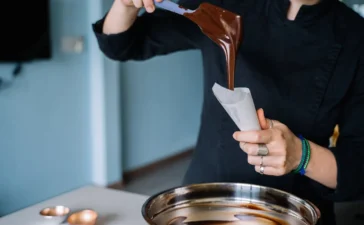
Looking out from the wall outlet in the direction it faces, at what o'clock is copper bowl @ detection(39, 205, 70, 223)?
The copper bowl is roughly at 12 o'clock from the wall outlet.

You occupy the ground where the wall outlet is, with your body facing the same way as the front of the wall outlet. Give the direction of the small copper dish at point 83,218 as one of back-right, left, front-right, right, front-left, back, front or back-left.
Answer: front

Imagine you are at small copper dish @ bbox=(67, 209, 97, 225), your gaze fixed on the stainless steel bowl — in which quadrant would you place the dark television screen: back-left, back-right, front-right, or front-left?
back-left

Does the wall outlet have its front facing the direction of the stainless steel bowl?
yes

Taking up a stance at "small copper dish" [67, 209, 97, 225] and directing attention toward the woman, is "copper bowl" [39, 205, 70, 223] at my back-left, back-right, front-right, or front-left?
back-left

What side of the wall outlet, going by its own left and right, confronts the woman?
front

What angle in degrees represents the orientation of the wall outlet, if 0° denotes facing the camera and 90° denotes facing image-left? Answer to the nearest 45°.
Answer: approximately 0°

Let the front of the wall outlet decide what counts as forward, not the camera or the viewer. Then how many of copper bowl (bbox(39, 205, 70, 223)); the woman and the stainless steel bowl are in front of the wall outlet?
3

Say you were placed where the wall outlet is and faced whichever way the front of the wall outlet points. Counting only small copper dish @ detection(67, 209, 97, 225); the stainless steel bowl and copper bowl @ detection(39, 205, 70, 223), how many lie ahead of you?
3
